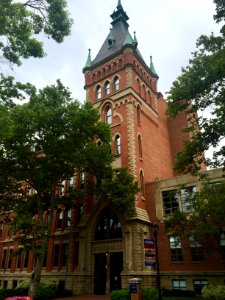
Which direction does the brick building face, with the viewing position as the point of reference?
facing the viewer and to the left of the viewer

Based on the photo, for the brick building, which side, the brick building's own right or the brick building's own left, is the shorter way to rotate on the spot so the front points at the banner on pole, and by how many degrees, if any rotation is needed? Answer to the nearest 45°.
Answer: approximately 45° to the brick building's own left

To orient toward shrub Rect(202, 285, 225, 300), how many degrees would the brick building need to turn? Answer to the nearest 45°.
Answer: approximately 90° to its left

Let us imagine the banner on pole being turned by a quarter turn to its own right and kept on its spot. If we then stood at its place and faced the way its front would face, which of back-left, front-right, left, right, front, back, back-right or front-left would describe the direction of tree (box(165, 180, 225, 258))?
back-right

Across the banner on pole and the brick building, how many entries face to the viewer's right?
0

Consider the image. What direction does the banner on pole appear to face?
toward the camera

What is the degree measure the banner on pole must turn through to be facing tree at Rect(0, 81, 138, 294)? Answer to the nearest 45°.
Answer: approximately 135° to its right
